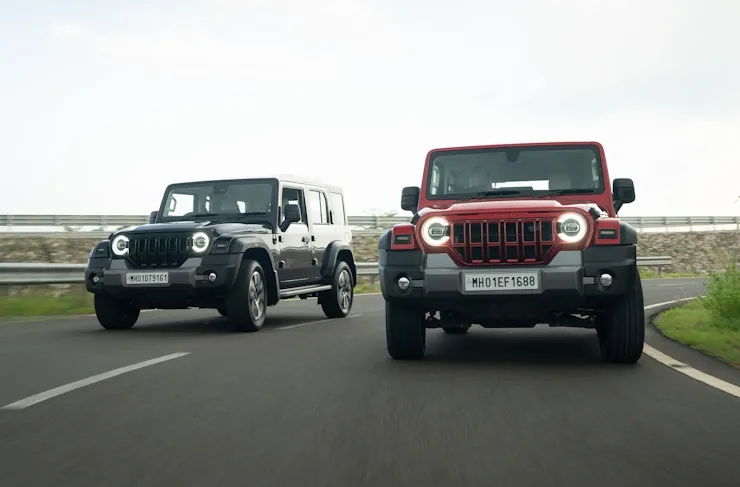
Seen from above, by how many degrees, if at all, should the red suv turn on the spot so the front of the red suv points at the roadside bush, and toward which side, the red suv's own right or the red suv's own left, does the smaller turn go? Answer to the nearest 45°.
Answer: approximately 135° to the red suv's own left

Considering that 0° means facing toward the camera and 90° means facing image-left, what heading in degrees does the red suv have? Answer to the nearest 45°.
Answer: approximately 0°

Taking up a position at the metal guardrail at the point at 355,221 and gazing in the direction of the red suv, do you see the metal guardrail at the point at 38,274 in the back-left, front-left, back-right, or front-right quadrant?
front-right

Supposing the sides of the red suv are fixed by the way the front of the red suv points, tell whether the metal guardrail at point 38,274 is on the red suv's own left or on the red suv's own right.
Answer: on the red suv's own right

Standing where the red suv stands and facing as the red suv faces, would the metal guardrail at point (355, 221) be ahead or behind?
behind
